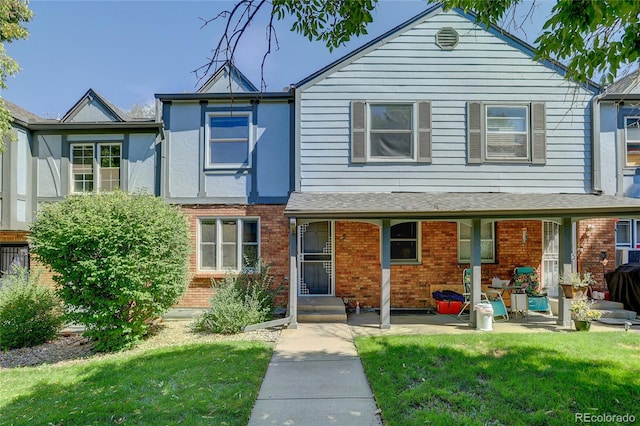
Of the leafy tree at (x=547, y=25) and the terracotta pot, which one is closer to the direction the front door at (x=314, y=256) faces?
the leafy tree

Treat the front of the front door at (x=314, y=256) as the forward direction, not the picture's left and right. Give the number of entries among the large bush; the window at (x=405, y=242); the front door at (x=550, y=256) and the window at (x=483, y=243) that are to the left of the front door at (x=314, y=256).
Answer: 3

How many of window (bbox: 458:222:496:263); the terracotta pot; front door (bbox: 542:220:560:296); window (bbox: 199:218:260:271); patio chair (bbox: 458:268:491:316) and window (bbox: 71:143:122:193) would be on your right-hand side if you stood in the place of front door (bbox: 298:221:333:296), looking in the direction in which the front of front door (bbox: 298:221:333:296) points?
2

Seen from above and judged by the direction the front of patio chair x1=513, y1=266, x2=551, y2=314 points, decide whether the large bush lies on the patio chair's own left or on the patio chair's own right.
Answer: on the patio chair's own right

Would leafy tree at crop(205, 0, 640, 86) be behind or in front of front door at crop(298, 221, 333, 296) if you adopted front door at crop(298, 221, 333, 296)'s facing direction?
in front

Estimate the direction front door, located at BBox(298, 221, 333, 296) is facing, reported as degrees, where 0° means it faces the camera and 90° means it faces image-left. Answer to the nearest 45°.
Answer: approximately 0°

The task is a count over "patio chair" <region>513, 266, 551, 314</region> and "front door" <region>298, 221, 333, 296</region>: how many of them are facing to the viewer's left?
0

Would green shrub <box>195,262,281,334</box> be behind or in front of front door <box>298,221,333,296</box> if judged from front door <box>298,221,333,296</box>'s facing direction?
in front

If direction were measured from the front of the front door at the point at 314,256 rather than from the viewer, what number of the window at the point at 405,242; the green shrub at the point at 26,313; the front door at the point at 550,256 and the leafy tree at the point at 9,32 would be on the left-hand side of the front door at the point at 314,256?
2

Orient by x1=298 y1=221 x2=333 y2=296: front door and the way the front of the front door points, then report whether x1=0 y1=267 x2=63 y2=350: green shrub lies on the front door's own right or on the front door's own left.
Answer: on the front door's own right

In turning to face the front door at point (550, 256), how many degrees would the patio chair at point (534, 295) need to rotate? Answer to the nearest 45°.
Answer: approximately 135° to its left
